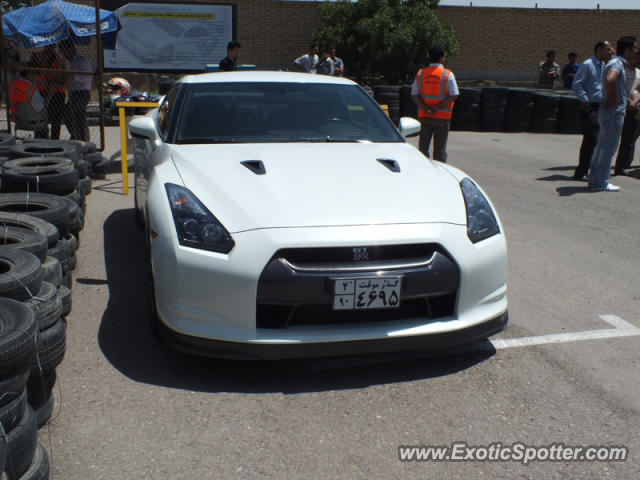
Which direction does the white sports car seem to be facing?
toward the camera

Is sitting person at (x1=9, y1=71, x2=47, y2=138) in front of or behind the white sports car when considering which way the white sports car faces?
behind

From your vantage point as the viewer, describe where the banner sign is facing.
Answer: facing the viewer
